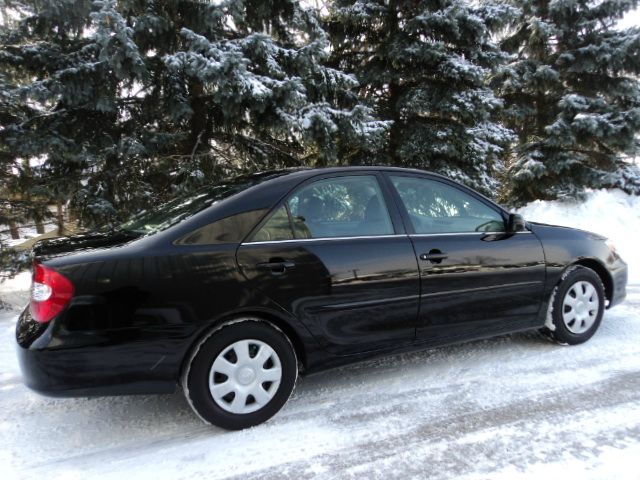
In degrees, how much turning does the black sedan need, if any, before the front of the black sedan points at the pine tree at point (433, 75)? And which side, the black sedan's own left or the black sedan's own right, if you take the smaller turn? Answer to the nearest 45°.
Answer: approximately 45° to the black sedan's own left

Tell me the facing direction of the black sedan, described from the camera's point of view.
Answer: facing away from the viewer and to the right of the viewer

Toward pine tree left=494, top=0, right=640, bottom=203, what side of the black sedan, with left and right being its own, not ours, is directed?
front

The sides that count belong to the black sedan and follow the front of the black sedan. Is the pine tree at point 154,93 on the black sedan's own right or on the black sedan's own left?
on the black sedan's own left
